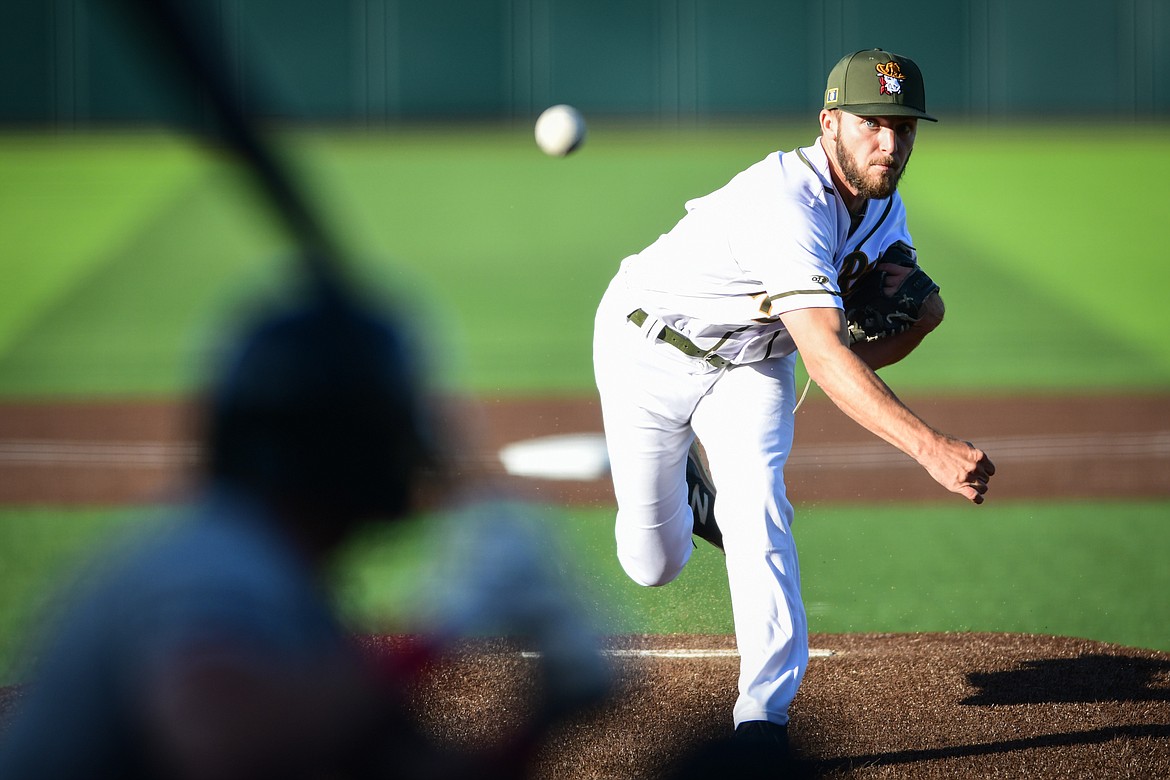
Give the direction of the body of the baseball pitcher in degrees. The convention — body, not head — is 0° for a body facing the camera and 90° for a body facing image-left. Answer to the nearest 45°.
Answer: approximately 315°
